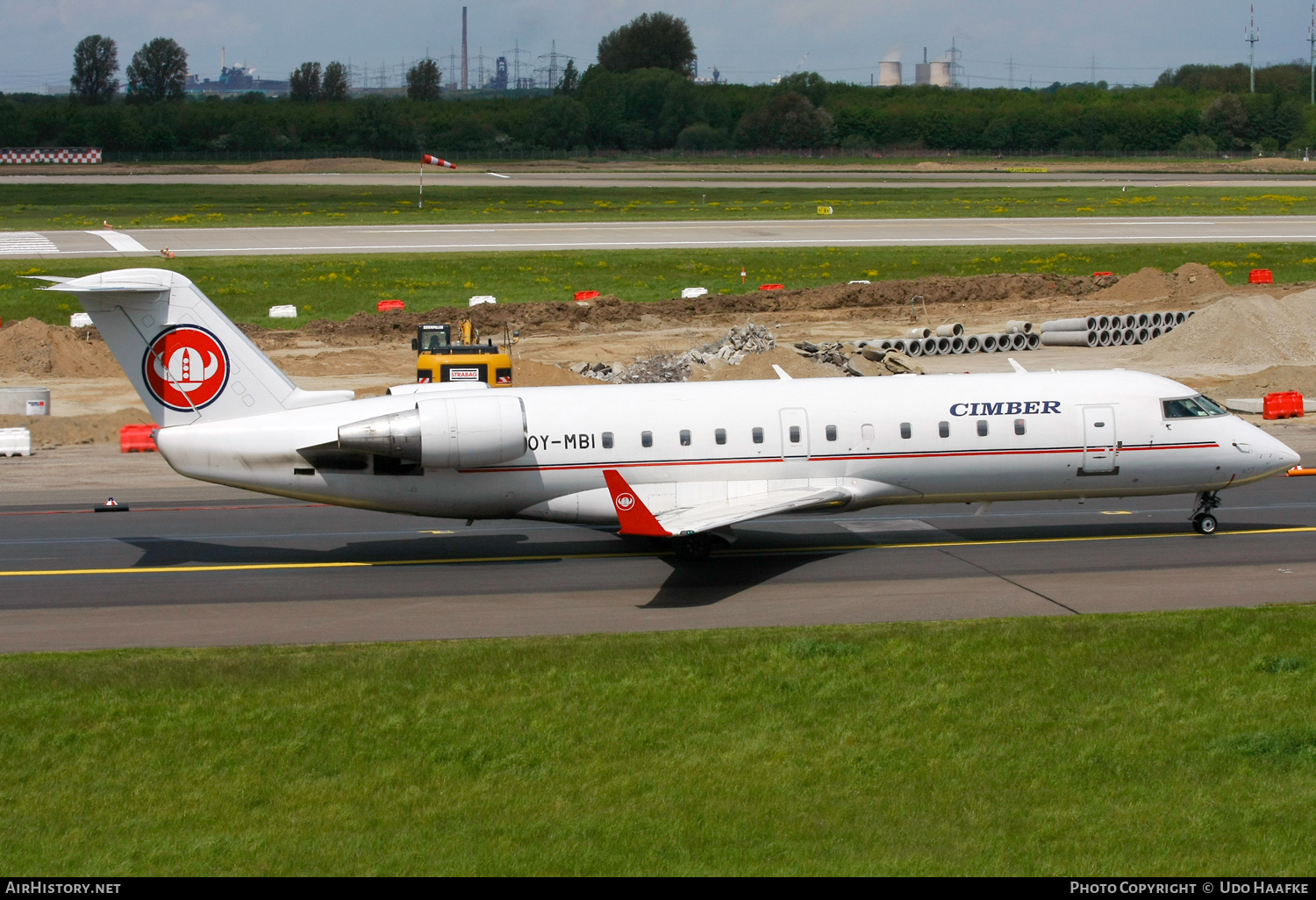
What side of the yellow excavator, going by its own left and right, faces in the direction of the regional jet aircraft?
back

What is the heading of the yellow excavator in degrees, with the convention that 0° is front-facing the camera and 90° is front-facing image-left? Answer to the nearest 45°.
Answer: approximately 180°

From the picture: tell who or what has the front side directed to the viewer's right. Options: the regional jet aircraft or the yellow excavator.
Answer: the regional jet aircraft

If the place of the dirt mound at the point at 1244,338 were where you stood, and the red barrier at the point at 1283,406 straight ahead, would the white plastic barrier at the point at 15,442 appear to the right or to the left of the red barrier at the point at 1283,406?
right

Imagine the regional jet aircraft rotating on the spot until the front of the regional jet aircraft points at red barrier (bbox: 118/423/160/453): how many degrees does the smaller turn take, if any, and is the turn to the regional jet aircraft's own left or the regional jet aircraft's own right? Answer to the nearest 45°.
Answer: approximately 135° to the regional jet aircraft's own left

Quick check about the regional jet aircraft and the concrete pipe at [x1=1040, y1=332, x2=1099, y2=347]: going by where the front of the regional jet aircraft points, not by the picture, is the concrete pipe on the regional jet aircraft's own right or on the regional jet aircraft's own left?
on the regional jet aircraft's own left

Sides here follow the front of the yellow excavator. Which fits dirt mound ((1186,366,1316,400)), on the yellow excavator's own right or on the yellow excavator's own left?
on the yellow excavator's own right

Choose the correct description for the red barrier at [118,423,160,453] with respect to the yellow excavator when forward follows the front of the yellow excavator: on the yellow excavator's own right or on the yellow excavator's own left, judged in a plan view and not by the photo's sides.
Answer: on the yellow excavator's own left

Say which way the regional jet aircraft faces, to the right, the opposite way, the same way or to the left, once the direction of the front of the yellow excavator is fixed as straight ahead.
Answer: to the right

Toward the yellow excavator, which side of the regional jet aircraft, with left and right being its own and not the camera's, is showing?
left

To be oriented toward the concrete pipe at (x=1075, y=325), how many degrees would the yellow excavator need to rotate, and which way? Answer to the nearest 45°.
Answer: approximately 45° to its right

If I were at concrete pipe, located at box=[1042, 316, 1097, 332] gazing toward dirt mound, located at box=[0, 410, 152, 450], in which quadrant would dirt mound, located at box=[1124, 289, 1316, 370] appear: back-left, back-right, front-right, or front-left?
back-left

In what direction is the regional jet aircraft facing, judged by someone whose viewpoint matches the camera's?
facing to the right of the viewer

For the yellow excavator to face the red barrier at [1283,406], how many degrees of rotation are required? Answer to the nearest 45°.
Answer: approximately 90° to its right
